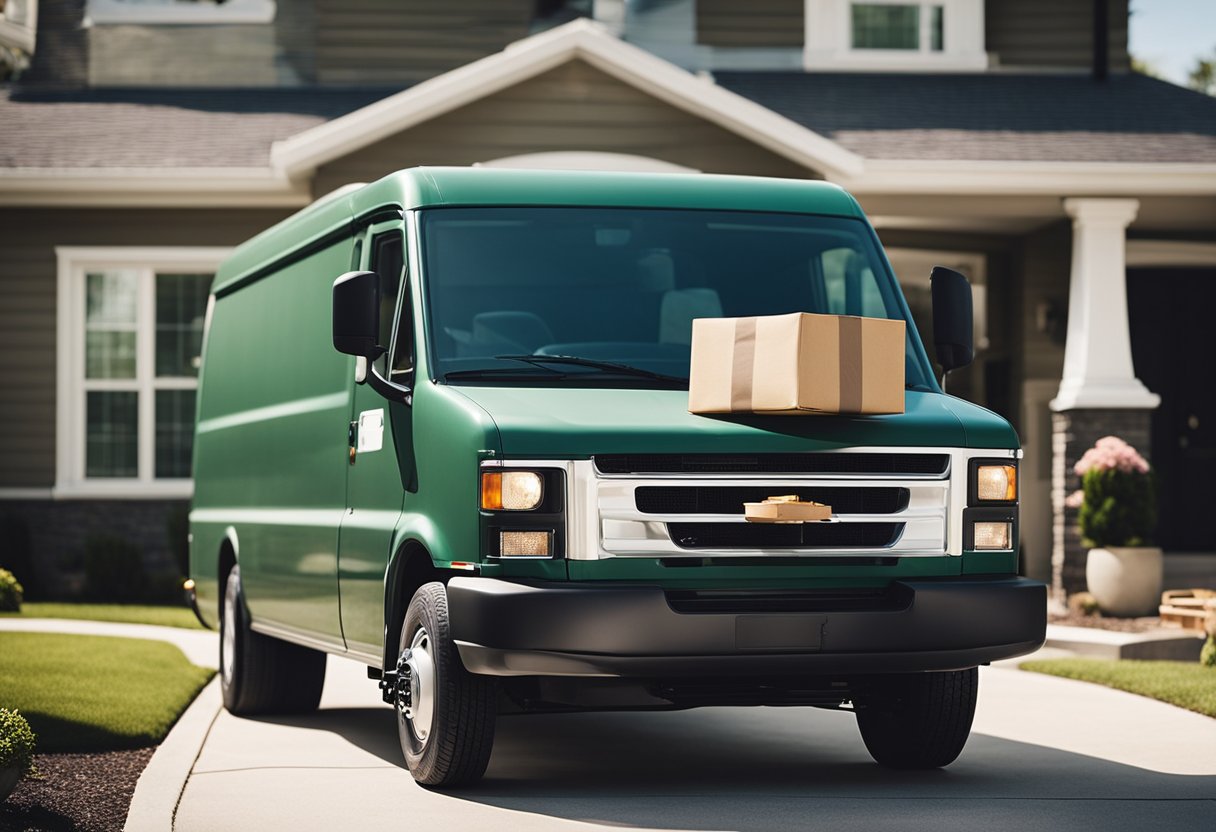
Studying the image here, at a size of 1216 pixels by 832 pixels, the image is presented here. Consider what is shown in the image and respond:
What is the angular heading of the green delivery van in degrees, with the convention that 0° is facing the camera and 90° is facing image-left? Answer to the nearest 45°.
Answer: approximately 315°

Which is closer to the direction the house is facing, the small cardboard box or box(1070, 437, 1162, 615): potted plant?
the small cardboard box

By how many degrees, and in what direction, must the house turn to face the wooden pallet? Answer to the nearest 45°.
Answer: approximately 45° to its left

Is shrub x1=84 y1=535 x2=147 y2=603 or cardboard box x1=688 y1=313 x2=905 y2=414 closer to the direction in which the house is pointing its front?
the cardboard box

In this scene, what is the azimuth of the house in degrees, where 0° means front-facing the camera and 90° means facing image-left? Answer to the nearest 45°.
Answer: approximately 0°

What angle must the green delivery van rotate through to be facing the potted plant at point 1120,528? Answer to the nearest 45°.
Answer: approximately 90° to its left

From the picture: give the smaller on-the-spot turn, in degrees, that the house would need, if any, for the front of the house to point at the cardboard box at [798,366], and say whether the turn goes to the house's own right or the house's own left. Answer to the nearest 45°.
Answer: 0° — it already faces it

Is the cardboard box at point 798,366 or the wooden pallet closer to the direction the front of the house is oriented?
the cardboard box

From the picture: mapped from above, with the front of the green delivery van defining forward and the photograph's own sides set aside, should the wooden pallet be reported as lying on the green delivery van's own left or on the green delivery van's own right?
on the green delivery van's own left
